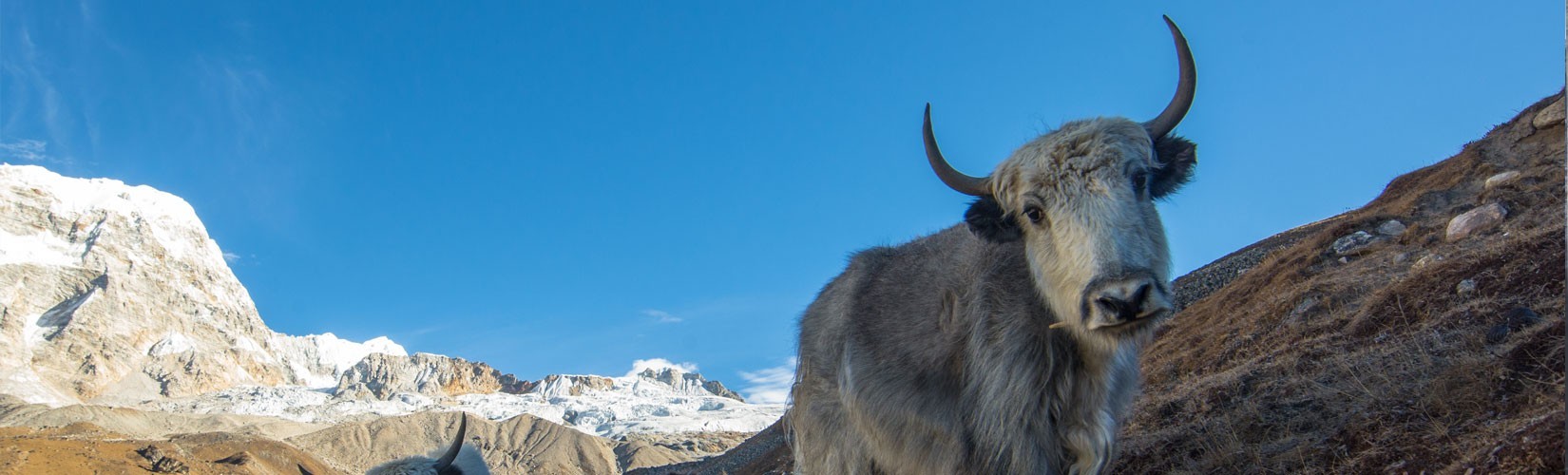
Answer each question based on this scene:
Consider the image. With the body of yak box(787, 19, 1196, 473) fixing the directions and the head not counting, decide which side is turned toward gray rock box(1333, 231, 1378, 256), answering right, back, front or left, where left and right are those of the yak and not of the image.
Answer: left

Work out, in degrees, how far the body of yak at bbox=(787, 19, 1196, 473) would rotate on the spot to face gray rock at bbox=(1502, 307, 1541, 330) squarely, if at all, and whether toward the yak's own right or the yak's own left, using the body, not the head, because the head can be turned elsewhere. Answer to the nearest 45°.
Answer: approximately 90° to the yak's own left

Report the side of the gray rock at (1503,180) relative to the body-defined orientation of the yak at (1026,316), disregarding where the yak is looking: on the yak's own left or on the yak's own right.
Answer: on the yak's own left

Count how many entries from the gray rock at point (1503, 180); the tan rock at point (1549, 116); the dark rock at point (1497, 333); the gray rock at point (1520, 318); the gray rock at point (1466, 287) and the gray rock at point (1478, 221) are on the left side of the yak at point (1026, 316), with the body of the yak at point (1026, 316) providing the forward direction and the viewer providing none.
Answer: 6

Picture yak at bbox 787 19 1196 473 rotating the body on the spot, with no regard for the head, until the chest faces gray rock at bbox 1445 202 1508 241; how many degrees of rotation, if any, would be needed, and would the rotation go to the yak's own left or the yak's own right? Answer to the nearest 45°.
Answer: approximately 90° to the yak's own left

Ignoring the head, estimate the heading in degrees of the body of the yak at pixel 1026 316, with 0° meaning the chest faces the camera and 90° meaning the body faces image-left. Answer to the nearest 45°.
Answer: approximately 315°

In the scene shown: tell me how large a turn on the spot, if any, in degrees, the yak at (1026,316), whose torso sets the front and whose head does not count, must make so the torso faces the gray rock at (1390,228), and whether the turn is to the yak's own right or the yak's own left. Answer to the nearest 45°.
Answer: approximately 90° to the yak's own left

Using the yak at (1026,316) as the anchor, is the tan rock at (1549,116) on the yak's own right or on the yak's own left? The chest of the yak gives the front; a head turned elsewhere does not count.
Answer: on the yak's own left

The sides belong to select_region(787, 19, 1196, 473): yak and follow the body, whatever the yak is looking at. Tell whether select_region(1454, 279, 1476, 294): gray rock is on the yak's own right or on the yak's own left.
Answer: on the yak's own left

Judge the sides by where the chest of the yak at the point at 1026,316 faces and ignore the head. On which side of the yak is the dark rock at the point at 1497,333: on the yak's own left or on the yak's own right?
on the yak's own left

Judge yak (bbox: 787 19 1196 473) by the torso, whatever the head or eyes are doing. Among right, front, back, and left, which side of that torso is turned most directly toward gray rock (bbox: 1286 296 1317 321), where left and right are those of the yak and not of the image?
left
